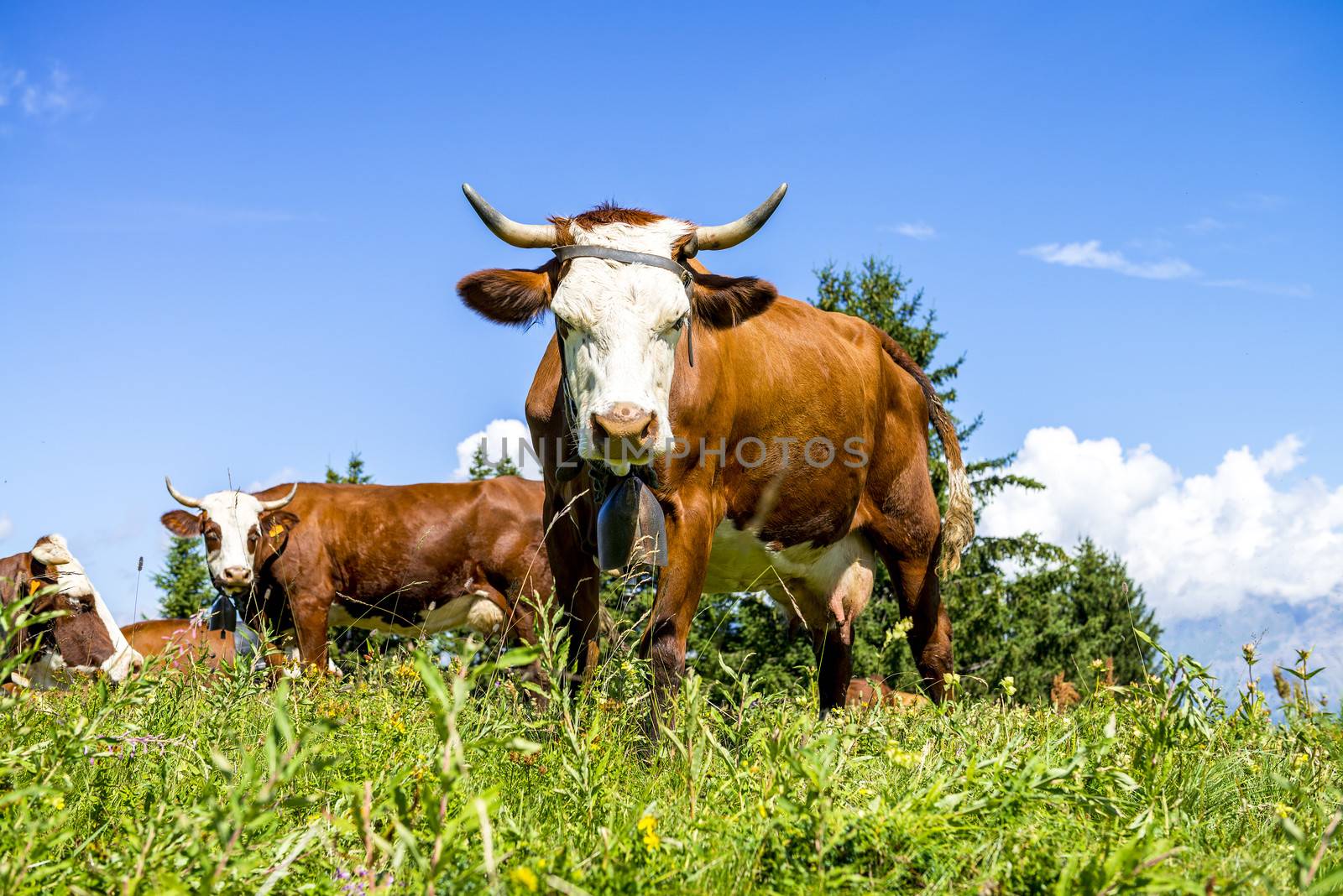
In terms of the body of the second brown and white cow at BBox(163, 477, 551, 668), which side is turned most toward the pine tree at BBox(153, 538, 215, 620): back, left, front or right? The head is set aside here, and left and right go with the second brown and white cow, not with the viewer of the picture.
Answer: right

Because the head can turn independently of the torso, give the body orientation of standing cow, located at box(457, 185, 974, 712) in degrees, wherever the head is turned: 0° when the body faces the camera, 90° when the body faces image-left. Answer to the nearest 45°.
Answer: approximately 45°

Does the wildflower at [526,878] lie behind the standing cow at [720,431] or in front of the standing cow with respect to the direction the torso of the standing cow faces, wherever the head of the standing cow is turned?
in front

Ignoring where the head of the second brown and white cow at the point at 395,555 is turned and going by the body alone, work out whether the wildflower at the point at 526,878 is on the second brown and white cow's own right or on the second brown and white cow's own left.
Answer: on the second brown and white cow's own left

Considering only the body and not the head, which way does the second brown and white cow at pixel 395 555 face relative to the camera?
to the viewer's left

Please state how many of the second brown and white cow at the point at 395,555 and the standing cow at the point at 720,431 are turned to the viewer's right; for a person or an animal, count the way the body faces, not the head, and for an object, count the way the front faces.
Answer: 0

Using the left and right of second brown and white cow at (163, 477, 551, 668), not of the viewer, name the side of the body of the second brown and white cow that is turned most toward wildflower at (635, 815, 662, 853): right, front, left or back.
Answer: left

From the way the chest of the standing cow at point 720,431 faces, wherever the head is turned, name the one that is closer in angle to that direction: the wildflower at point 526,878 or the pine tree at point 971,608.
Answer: the wildflower

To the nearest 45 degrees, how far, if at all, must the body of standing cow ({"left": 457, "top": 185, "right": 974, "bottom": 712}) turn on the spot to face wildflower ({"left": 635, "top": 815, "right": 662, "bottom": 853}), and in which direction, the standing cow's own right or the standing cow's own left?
approximately 45° to the standing cow's own left
